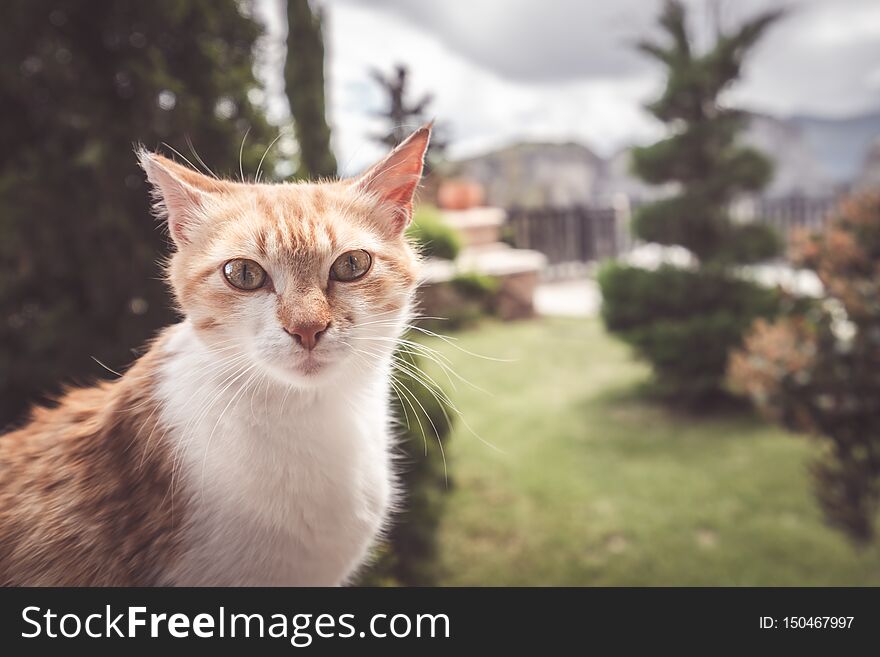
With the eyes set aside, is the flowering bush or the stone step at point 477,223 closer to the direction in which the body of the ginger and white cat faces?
the flowering bush

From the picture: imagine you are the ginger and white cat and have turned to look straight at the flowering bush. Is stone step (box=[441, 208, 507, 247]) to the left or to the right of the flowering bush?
left

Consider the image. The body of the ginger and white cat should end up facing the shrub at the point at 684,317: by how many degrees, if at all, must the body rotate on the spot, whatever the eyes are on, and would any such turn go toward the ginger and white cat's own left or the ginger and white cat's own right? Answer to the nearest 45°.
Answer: approximately 90° to the ginger and white cat's own left

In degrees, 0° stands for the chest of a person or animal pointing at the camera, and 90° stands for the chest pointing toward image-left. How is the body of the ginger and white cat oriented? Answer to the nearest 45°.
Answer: approximately 315°

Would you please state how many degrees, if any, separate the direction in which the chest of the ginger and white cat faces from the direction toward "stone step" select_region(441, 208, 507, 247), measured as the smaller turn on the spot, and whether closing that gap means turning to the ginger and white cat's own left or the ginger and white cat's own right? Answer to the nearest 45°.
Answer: approximately 90° to the ginger and white cat's own left
